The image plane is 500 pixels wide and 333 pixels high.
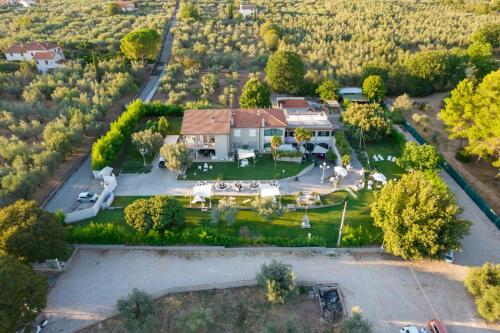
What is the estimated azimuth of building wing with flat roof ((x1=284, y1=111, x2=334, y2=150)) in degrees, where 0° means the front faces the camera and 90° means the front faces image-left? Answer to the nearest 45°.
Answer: approximately 0°

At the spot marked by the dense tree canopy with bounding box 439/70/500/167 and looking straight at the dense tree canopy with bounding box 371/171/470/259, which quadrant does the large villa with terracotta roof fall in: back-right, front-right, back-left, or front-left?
front-right

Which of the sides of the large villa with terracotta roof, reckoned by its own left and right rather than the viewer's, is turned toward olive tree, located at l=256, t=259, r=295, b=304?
front

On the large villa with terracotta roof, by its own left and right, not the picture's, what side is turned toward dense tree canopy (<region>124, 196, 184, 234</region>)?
front

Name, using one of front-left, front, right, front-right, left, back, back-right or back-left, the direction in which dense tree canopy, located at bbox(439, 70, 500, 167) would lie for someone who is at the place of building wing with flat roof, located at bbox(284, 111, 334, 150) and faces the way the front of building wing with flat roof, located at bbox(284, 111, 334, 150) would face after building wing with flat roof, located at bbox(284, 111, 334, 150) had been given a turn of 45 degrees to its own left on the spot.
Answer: front-left

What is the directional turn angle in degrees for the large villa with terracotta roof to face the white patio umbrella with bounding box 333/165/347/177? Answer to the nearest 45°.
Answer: approximately 45° to its left

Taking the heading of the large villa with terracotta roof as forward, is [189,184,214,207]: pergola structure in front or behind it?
in front

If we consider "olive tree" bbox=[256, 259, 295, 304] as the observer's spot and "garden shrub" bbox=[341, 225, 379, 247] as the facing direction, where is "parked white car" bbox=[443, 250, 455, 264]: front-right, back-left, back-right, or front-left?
front-right

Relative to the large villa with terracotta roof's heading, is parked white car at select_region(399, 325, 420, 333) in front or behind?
in front

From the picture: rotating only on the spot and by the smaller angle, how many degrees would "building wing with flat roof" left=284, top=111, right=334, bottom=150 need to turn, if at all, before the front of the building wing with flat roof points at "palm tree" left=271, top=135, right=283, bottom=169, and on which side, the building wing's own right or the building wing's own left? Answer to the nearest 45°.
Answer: approximately 45° to the building wing's own right

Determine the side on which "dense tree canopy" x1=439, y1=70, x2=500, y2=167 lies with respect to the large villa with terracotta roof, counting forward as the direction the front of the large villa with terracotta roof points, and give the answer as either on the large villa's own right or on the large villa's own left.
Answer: on the large villa's own left

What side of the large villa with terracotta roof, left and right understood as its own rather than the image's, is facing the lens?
front

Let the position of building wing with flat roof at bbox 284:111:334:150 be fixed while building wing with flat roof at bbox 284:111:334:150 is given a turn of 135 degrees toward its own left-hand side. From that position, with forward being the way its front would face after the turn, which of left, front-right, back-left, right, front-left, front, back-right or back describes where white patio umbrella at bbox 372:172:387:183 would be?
right

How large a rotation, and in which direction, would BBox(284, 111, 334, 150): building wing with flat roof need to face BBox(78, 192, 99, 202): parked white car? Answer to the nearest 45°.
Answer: approximately 45° to its right

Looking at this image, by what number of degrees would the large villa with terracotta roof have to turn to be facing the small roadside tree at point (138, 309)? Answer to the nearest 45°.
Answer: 0° — it already faces it

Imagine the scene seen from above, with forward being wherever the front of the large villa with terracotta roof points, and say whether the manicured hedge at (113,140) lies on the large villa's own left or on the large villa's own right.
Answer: on the large villa's own right
